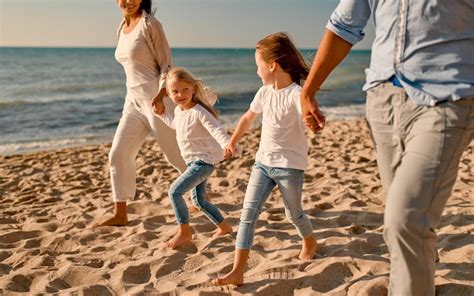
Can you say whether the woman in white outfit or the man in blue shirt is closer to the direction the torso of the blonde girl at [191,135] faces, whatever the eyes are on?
the man in blue shirt

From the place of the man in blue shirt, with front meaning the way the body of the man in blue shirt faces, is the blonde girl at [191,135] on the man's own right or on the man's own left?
on the man's own right

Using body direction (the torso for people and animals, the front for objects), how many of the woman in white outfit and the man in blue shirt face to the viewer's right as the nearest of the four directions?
0

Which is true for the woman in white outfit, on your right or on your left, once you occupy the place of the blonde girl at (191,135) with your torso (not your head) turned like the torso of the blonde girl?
on your right

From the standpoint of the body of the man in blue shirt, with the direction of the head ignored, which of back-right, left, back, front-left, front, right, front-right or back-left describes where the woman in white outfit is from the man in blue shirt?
right

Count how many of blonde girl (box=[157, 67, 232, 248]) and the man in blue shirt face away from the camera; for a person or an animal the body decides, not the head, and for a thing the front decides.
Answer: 0

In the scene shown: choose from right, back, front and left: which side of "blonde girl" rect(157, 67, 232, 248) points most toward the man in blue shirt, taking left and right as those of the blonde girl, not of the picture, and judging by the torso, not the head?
left

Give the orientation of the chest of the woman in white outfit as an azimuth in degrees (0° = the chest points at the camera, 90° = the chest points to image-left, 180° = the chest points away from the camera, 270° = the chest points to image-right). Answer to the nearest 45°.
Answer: approximately 45°

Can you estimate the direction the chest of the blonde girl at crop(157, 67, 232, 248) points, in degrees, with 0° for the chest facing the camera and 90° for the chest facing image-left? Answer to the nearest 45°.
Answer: approximately 45°
